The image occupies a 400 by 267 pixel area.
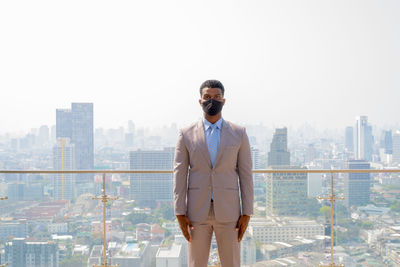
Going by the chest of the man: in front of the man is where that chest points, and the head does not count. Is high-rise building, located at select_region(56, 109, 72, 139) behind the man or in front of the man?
behind

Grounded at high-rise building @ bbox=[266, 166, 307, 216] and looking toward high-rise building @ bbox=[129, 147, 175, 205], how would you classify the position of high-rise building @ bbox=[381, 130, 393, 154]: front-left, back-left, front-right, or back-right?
back-right

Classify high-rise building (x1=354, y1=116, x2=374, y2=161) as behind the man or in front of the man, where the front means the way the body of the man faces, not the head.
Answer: behind

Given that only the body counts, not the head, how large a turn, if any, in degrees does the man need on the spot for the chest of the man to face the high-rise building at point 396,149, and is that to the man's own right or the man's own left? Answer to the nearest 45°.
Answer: approximately 135° to the man's own left

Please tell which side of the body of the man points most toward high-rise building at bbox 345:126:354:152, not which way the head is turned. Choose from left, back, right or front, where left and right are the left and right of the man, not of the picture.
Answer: back

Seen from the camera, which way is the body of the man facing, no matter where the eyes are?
toward the camera

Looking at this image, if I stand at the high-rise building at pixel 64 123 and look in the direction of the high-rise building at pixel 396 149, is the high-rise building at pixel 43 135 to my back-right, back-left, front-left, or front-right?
back-left

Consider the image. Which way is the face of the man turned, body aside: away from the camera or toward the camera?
toward the camera

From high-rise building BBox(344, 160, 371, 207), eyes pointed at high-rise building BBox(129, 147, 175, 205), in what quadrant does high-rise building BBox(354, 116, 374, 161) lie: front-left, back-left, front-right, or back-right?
back-right

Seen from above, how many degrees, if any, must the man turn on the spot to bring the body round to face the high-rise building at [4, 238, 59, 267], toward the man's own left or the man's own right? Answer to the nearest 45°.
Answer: approximately 135° to the man's own right
